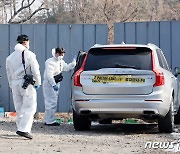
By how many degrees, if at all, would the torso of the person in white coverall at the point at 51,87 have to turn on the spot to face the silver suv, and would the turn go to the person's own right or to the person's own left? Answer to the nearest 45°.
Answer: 0° — they already face it

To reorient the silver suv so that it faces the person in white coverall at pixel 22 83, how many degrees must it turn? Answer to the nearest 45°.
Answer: approximately 90° to its left

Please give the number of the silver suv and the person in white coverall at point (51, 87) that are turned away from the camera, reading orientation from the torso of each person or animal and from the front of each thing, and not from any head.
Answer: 1

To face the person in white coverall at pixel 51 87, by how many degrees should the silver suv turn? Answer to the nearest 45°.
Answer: approximately 45° to its left

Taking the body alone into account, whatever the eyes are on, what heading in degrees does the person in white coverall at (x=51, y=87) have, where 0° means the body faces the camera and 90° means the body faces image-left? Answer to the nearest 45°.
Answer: approximately 315°

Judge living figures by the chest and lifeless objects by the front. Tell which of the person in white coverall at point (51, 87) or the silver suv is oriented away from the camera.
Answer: the silver suv

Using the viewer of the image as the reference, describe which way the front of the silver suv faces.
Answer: facing away from the viewer
